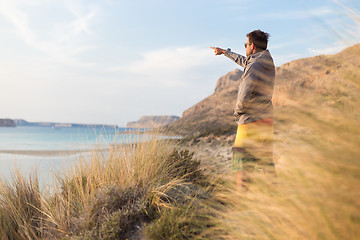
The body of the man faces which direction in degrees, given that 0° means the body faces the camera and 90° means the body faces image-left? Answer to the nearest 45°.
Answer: approximately 135°
